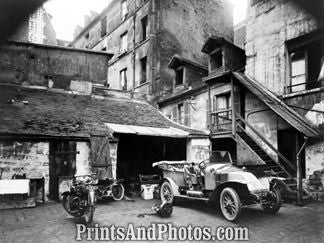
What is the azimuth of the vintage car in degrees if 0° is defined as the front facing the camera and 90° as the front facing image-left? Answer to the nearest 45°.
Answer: approximately 315°

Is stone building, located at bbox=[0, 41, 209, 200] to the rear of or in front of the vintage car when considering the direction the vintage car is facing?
to the rear

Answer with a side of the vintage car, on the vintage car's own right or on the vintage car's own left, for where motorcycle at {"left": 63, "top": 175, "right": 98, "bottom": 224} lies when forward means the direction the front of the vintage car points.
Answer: on the vintage car's own right

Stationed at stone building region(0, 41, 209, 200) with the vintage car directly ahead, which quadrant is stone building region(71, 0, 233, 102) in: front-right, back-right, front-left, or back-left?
back-left

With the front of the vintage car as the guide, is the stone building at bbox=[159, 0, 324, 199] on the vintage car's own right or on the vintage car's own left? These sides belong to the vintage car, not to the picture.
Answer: on the vintage car's own left

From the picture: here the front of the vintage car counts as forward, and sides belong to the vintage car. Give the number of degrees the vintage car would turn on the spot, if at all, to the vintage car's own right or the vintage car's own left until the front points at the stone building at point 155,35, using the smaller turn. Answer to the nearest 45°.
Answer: approximately 135° to the vintage car's own left
